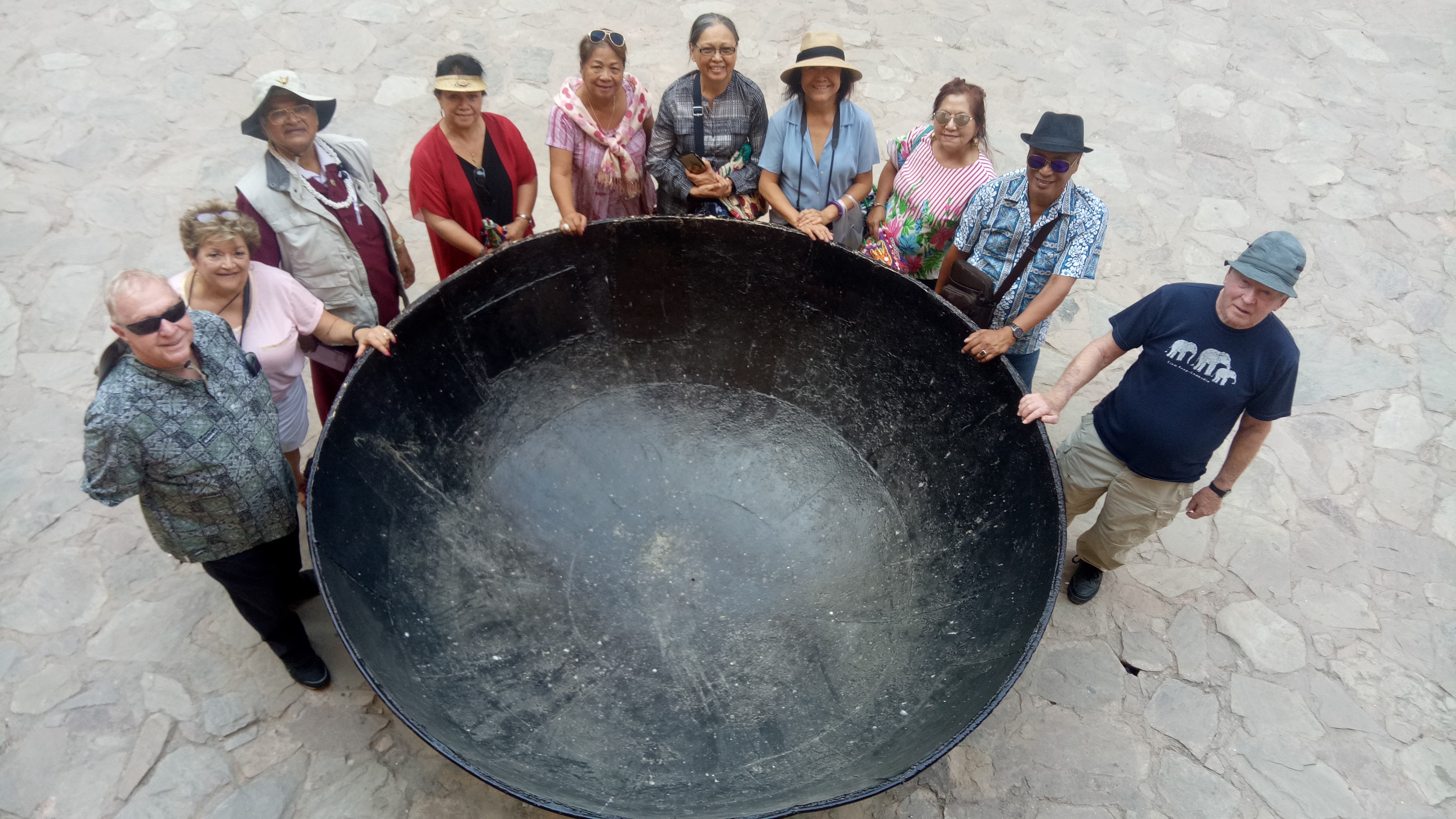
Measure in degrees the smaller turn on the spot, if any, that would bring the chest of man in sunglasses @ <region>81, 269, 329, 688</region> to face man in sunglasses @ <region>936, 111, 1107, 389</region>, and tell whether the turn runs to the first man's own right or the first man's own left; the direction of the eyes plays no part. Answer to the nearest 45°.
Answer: approximately 45° to the first man's own left

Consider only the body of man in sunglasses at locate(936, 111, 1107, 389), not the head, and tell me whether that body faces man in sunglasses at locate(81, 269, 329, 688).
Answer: yes

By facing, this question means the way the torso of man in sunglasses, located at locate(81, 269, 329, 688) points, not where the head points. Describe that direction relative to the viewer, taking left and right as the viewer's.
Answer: facing the viewer and to the right of the viewer

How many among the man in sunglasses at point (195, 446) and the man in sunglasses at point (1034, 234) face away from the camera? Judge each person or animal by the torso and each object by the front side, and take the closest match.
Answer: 0

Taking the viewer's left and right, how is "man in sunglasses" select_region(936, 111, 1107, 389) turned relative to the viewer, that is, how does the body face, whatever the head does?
facing the viewer and to the left of the viewer
